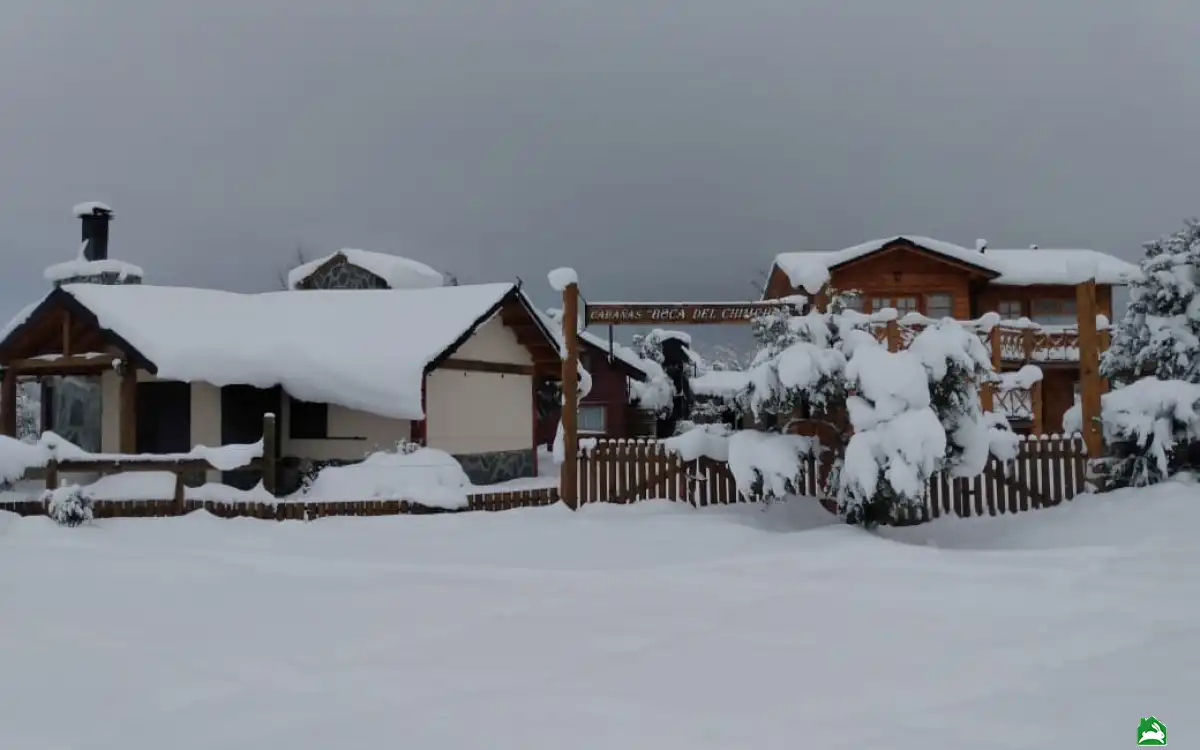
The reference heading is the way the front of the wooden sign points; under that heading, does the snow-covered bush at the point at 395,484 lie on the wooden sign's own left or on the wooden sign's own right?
on the wooden sign's own right

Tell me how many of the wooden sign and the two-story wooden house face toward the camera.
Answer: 2

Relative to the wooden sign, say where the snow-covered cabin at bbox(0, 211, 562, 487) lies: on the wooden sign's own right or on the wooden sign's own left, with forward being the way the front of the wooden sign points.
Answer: on the wooden sign's own right

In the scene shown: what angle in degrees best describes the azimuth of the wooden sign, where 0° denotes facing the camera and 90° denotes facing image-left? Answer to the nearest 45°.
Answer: approximately 0°

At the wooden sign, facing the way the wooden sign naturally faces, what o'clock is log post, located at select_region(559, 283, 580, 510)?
The log post is roughly at 2 o'clock from the wooden sign.

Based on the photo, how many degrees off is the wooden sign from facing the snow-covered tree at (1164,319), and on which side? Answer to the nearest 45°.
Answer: approximately 90° to its left

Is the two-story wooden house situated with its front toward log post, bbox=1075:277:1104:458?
yes

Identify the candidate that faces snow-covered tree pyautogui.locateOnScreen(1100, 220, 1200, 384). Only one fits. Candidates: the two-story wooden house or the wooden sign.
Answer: the two-story wooden house

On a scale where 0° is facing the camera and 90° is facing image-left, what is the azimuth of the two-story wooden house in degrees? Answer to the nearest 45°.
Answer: approximately 0°

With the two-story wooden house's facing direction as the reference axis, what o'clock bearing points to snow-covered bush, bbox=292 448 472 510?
The snow-covered bush is roughly at 1 o'clock from the two-story wooden house.
